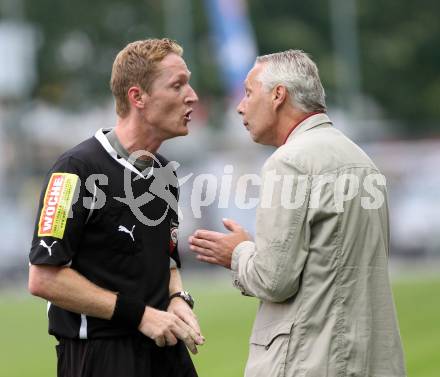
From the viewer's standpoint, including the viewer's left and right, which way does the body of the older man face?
facing away from the viewer and to the left of the viewer

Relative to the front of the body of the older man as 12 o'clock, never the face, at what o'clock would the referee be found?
The referee is roughly at 11 o'clock from the older man.

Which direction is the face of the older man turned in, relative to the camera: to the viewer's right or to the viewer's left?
to the viewer's left

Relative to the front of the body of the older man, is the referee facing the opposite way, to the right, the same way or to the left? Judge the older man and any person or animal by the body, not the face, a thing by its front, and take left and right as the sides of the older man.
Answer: the opposite way

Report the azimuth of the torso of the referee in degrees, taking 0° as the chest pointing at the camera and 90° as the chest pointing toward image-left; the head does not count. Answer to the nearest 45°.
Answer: approximately 315°

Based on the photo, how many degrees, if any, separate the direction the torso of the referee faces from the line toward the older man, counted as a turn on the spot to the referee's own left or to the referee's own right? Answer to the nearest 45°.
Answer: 0° — they already face them
